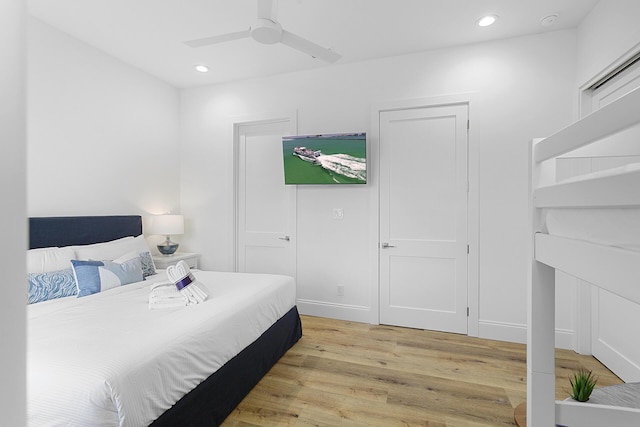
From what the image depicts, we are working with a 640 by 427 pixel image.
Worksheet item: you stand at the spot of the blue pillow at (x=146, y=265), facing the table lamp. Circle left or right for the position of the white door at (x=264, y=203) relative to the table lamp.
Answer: right

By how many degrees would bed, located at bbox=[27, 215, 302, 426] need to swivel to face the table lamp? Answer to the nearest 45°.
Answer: approximately 135° to its left

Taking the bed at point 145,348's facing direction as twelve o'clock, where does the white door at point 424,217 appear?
The white door is roughly at 10 o'clock from the bed.

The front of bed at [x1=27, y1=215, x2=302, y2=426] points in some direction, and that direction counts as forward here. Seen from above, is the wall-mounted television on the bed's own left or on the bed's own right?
on the bed's own left

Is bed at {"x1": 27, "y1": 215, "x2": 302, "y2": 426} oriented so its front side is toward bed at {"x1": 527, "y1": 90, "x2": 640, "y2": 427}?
yes

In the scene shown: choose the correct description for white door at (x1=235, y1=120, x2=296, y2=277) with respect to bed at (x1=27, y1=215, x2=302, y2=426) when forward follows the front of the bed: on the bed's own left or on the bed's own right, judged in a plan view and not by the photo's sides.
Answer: on the bed's own left

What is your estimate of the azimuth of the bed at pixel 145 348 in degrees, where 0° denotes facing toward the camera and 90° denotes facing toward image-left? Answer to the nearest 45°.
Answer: approximately 315°

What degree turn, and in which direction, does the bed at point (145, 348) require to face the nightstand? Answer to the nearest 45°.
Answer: approximately 135° to its left

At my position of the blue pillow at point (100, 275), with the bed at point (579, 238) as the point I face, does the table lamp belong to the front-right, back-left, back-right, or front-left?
back-left
